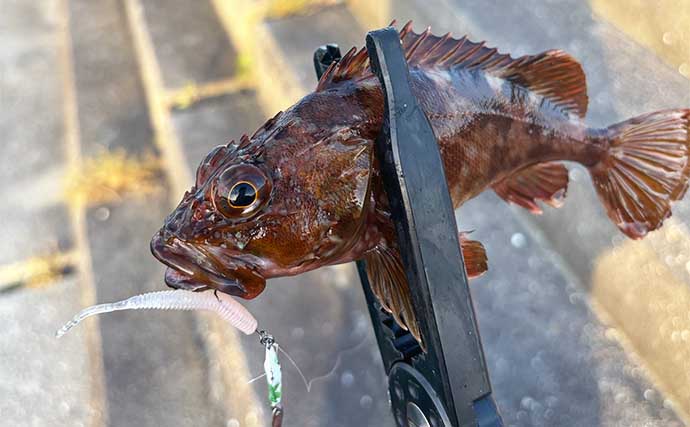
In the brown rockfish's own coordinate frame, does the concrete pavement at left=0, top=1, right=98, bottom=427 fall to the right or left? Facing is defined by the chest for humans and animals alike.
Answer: on its right

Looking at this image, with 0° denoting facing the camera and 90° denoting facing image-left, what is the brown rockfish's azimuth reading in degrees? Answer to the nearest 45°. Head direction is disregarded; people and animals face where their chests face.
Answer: approximately 90°

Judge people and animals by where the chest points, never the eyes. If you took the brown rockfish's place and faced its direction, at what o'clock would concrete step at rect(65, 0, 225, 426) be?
The concrete step is roughly at 2 o'clock from the brown rockfish.

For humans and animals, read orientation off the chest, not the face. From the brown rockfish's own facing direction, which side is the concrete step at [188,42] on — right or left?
on its right
